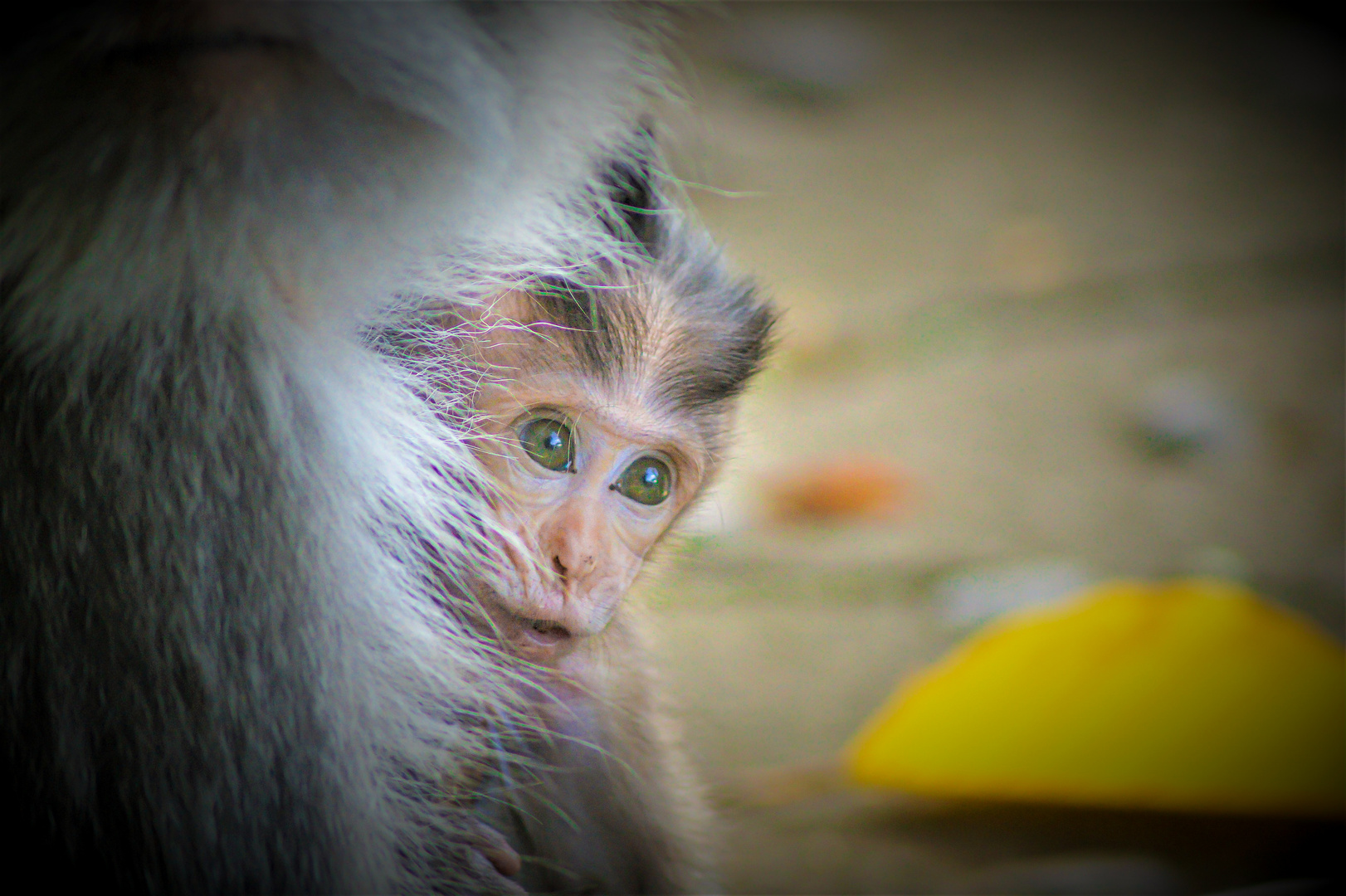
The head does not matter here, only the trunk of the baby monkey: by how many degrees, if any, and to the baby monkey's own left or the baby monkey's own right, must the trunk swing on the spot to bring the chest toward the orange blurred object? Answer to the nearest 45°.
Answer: approximately 180°
